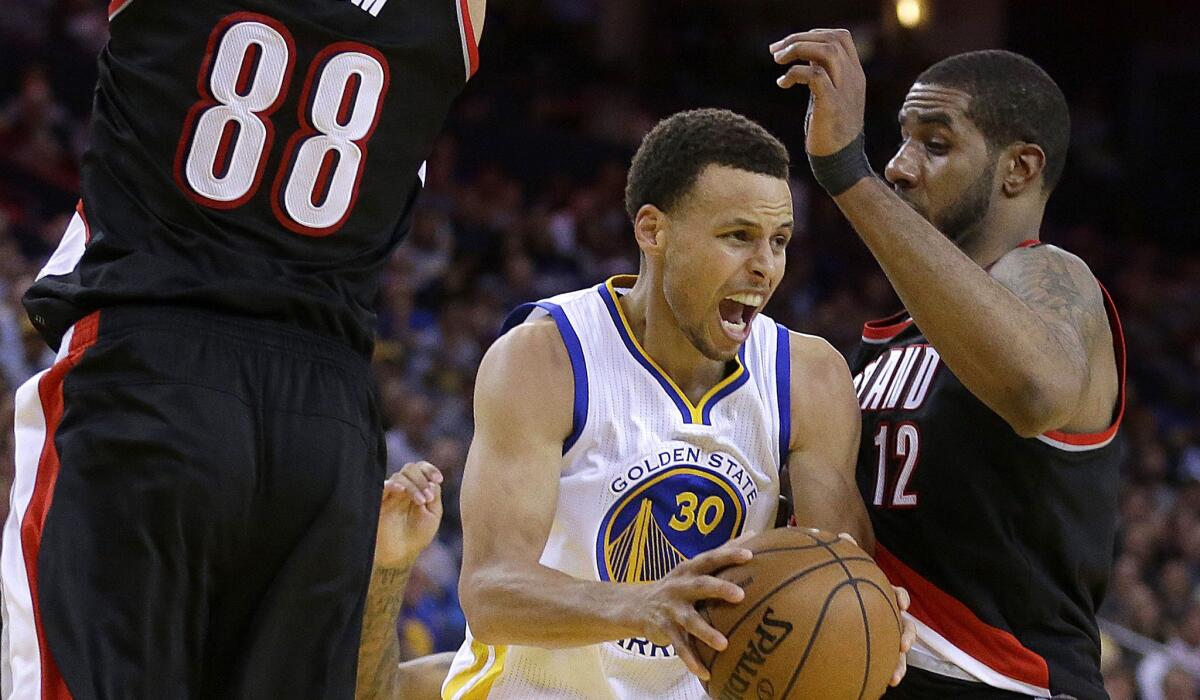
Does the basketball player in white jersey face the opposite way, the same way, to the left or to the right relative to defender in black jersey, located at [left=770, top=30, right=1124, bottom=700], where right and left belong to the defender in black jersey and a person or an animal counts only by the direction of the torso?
to the left

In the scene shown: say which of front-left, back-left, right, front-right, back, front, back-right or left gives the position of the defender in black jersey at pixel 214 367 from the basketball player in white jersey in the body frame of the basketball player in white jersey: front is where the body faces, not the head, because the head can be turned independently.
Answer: right

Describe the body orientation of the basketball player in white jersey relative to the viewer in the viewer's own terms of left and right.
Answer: facing the viewer and to the right of the viewer

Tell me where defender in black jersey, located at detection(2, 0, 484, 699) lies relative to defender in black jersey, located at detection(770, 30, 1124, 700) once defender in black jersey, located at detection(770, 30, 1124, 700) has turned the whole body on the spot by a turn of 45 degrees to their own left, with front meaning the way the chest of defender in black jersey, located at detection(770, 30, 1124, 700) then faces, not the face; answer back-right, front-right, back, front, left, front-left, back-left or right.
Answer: front-right

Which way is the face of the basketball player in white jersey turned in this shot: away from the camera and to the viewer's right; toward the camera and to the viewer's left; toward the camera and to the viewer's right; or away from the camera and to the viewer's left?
toward the camera and to the viewer's right

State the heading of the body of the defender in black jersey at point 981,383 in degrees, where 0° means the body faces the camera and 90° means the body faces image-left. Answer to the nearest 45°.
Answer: approximately 45°

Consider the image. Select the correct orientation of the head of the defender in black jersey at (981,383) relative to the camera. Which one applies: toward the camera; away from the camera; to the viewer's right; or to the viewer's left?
to the viewer's left

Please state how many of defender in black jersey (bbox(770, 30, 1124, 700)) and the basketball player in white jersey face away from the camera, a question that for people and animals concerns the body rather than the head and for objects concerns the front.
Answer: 0

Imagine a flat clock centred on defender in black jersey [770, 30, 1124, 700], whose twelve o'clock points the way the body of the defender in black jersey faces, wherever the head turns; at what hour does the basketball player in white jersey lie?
The basketball player in white jersey is roughly at 1 o'clock from the defender in black jersey.

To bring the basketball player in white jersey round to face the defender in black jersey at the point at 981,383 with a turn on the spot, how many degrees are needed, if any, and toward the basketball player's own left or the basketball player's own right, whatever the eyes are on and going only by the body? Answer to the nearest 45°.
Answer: approximately 45° to the basketball player's own left
